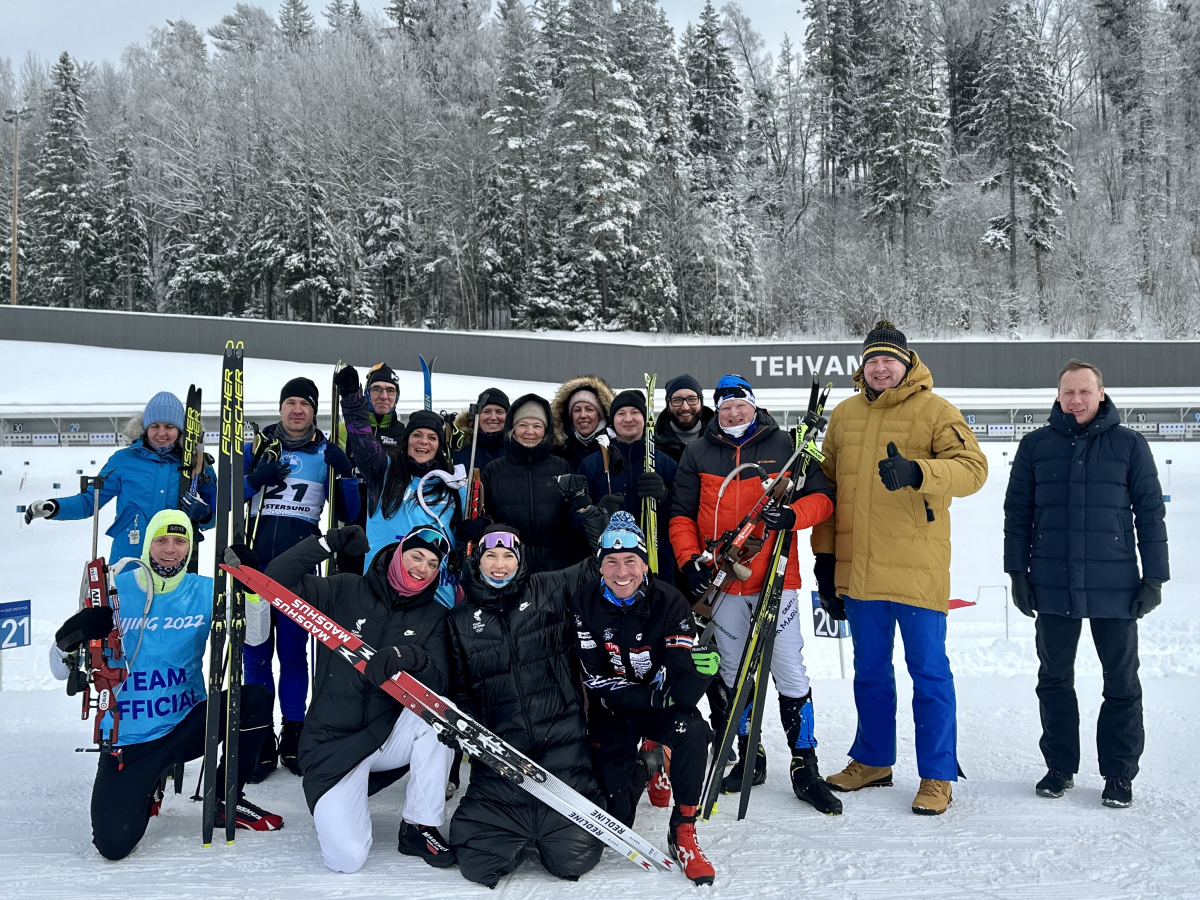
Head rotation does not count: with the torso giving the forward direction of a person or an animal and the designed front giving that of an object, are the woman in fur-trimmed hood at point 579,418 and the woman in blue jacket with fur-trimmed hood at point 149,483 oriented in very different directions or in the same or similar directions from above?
same or similar directions

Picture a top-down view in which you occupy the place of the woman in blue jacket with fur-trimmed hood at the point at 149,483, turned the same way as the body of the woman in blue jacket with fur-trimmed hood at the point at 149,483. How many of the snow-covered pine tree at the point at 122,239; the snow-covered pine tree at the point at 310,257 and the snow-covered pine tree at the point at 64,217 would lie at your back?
3

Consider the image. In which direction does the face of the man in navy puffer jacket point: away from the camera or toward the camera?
toward the camera

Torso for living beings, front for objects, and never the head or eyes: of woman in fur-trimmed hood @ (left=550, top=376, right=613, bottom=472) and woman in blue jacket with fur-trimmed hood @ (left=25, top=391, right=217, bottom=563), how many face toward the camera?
2

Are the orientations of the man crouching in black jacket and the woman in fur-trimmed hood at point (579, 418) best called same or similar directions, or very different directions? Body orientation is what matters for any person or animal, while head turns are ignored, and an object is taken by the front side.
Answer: same or similar directions

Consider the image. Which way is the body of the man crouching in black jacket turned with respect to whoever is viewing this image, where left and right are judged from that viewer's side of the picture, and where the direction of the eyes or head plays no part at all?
facing the viewer

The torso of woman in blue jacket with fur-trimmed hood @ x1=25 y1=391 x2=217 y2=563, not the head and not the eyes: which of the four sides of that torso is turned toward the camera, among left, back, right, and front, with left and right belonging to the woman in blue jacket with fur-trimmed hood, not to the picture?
front

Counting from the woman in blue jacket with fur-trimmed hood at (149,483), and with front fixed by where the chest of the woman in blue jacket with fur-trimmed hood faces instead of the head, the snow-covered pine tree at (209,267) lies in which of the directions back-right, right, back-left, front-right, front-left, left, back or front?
back

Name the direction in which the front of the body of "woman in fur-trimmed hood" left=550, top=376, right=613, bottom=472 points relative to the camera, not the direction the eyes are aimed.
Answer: toward the camera

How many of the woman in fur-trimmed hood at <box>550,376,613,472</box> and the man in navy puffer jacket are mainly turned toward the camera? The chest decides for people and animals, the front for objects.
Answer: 2

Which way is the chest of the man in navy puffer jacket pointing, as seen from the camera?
toward the camera
